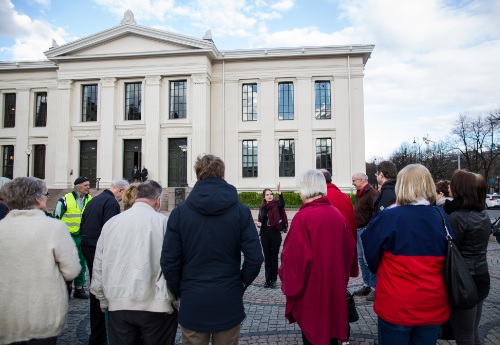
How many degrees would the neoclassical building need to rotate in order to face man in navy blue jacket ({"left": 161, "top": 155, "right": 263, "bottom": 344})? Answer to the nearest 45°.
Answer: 0° — it already faces them

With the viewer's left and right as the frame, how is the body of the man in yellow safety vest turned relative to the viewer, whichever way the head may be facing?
facing the viewer and to the right of the viewer

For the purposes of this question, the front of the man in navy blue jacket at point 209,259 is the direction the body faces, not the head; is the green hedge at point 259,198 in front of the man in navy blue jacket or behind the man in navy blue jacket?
in front

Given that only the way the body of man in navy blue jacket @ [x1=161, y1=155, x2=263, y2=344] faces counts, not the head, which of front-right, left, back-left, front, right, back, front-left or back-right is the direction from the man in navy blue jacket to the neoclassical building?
front

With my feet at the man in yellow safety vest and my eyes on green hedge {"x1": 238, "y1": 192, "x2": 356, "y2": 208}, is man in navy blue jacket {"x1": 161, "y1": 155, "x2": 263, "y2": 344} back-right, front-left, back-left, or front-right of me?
back-right

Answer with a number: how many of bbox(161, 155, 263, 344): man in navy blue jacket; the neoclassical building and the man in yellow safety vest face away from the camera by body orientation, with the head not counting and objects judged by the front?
1

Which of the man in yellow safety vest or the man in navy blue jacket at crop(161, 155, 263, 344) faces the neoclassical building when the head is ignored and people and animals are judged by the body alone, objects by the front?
the man in navy blue jacket

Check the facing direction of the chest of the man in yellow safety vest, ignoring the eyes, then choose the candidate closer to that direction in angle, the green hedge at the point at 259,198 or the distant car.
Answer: the distant car

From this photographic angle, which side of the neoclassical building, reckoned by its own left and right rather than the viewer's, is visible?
front

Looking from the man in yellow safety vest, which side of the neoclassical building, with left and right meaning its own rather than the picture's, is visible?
front

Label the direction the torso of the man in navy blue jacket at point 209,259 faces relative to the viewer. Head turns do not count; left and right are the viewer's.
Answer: facing away from the viewer

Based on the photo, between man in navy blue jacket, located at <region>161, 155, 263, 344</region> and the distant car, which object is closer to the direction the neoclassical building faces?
the man in navy blue jacket

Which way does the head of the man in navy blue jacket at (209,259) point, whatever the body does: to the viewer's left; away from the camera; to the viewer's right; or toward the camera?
away from the camera

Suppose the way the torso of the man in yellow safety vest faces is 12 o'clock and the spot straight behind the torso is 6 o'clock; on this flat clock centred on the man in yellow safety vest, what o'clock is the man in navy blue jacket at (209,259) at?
The man in navy blue jacket is roughly at 1 o'clock from the man in yellow safety vest.

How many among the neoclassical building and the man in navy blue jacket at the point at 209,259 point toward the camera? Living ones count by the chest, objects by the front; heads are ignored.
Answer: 1

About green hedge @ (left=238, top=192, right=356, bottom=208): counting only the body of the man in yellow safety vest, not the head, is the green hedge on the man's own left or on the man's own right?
on the man's own left

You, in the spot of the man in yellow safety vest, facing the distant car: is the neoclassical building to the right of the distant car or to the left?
left

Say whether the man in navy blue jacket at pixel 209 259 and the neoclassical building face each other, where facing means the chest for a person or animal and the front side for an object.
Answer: yes
